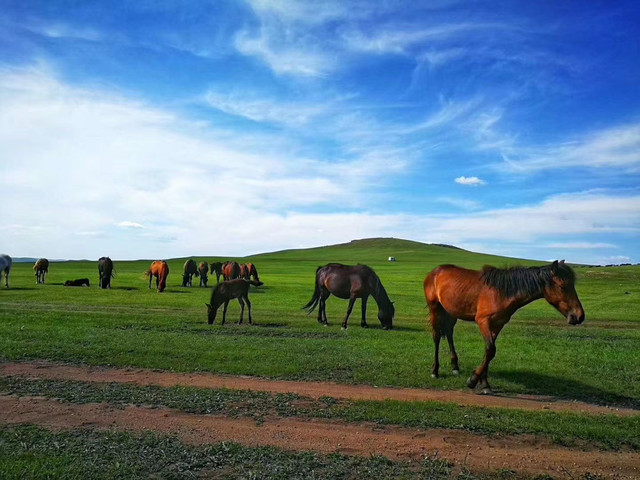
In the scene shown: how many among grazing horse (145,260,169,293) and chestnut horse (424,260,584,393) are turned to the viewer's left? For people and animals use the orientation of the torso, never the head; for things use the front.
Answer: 0

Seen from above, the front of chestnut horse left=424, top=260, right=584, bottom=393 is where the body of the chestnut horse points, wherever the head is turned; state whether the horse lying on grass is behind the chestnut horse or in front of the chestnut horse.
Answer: behind

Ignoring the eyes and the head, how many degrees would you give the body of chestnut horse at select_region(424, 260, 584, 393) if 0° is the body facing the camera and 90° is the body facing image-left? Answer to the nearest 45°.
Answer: approximately 315°

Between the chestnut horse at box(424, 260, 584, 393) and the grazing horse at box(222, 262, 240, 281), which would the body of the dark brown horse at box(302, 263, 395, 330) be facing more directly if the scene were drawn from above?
the chestnut horse

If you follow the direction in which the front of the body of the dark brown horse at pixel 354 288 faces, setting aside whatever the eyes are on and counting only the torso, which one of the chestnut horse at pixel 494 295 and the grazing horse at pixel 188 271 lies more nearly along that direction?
the chestnut horse

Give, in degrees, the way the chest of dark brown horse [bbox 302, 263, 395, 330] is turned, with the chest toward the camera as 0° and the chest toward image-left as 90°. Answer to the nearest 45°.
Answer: approximately 270°

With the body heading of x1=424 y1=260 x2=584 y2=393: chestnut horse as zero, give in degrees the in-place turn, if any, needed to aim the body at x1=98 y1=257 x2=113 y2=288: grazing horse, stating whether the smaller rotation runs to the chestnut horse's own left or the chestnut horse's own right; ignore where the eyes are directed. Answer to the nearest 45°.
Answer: approximately 180°

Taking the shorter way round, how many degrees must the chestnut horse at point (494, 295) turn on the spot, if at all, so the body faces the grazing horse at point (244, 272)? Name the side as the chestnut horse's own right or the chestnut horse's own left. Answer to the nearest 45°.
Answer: approximately 180°
